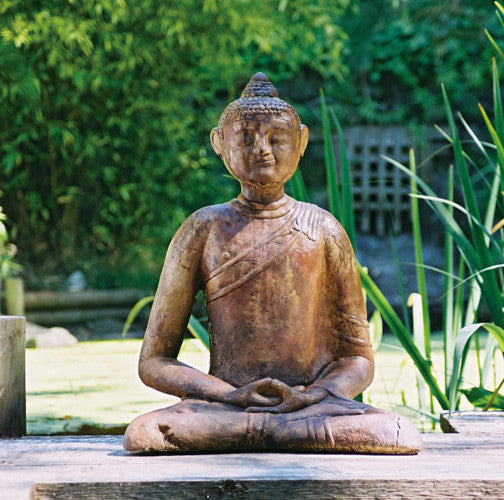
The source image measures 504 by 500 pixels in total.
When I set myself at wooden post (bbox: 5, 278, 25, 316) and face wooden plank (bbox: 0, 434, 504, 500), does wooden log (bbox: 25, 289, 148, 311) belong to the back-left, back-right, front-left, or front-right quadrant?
back-left

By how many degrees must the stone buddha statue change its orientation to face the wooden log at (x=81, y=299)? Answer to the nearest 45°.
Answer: approximately 180°

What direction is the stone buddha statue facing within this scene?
toward the camera

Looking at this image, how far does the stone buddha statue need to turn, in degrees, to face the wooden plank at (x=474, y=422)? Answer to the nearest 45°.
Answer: approximately 90° to its left

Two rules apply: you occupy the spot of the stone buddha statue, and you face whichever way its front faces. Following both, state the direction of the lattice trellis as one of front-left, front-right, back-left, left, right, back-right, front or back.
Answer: back

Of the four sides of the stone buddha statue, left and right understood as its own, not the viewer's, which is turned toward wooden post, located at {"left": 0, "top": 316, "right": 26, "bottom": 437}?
right

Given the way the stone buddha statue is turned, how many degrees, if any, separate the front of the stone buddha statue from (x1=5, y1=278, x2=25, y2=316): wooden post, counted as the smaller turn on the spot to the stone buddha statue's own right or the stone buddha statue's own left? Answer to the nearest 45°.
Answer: approximately 135° to the stone buddha statue's own right
